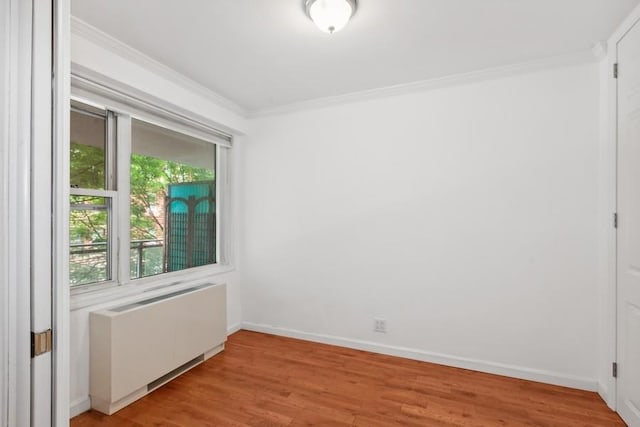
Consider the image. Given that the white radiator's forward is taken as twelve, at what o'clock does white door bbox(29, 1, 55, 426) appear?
The white door is roughly at 2 o'clock from the white radiator.

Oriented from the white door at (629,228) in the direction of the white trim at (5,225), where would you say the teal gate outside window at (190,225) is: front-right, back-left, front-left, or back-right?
front-right

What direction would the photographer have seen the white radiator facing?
facing the viewer and to the right of the viewer

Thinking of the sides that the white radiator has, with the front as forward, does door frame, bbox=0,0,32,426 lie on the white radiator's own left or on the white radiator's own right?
on the white radiator's own right

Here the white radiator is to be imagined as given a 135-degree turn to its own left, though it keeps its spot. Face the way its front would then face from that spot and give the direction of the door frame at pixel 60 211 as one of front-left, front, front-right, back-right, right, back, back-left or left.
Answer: back

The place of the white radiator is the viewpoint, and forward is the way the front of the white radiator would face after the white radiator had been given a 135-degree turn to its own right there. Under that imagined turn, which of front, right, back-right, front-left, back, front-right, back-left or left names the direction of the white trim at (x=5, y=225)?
left

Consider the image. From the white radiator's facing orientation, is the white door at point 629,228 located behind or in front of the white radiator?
in front
